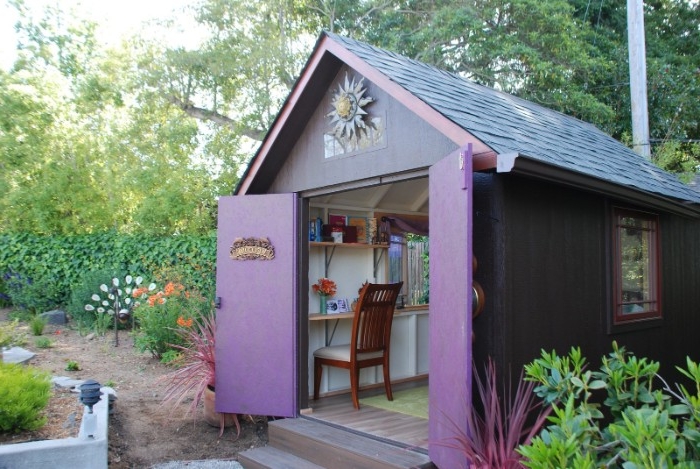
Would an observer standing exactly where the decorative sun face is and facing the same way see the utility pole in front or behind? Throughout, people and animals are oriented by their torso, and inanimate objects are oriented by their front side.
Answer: behind

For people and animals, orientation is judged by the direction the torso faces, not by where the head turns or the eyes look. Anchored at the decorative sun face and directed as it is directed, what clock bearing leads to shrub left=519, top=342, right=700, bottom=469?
The shrub is roughly at 10 o'clock from the decorative sun face.

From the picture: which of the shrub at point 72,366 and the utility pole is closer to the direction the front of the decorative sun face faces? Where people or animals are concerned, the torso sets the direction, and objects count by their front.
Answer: the shrub

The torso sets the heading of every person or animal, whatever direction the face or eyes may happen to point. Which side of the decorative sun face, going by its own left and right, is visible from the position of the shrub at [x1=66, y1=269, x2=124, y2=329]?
right

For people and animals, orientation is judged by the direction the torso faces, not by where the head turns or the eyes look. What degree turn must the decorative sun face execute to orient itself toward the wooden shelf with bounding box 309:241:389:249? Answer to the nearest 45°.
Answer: approximately 135° to its right

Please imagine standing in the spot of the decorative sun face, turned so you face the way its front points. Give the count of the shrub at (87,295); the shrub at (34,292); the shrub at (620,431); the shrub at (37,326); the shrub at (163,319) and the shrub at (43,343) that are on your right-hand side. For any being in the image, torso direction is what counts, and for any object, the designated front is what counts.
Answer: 5

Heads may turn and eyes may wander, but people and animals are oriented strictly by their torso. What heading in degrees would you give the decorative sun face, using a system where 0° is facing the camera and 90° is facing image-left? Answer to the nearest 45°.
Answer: approximately 45°

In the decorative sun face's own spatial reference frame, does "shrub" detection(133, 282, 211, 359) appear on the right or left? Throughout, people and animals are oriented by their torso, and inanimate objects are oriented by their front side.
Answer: on its right

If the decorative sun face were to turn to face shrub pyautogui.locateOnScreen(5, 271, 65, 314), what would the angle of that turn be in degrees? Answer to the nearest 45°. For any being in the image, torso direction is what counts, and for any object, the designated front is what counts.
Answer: approximately 90° to its right
